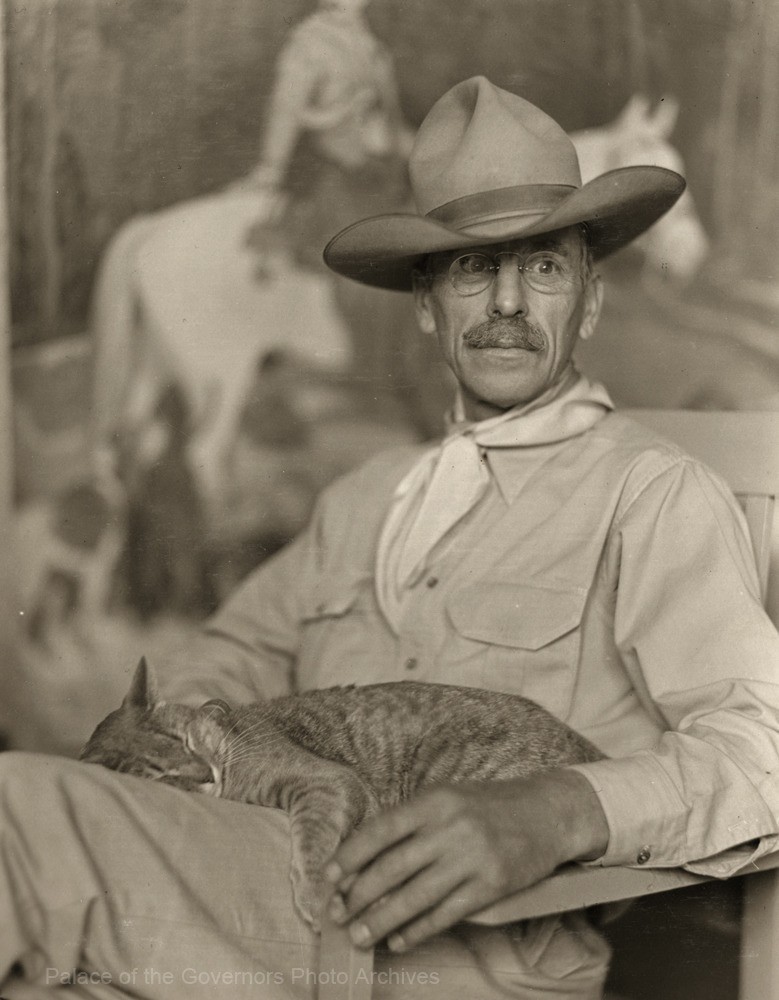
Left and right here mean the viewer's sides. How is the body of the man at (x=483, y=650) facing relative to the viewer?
facing the viewer and to the left of the viewer

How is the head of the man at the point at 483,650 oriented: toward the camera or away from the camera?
toward the camera

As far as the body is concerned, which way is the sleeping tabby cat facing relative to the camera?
to the viewer's left
